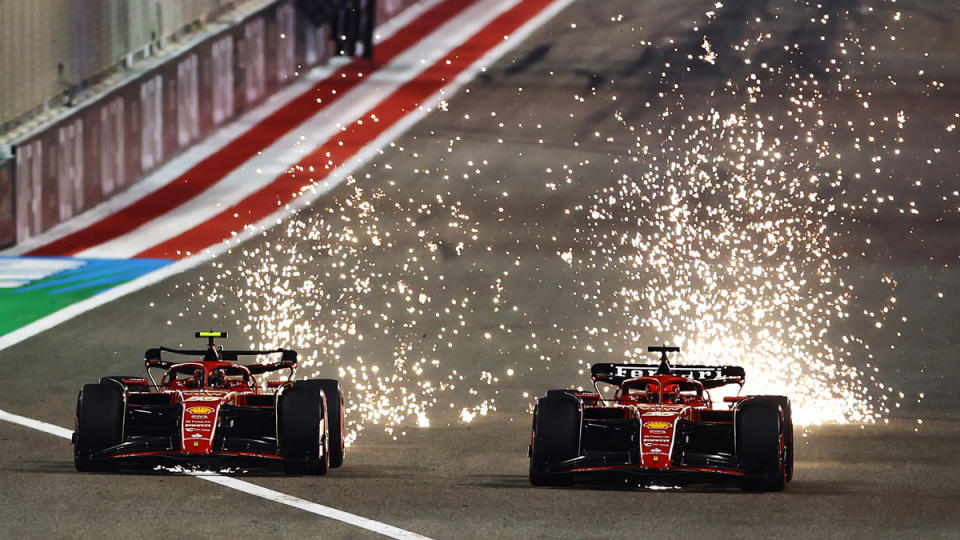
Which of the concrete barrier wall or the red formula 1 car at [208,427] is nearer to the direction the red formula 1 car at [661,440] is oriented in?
the red formula 1 car

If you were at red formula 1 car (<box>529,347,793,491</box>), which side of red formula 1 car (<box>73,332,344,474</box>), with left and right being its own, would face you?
left

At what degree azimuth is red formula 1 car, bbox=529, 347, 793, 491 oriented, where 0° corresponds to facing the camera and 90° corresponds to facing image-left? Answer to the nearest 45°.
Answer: approximately 0°

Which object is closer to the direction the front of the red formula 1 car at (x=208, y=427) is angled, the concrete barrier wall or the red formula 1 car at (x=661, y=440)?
the red formula 1 car

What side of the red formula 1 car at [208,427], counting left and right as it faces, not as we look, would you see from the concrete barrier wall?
back

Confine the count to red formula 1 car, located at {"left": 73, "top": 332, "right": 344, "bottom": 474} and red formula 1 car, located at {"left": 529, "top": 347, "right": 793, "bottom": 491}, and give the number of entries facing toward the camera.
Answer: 2

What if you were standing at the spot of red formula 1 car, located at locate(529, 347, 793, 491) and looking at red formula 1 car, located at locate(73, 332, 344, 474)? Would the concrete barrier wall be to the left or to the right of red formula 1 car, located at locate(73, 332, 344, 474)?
right

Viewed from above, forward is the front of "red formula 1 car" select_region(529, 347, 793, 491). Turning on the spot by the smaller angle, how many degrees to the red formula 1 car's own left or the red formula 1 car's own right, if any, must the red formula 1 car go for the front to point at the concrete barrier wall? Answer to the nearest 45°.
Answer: approximately 135° to the red formula 1 car's own right

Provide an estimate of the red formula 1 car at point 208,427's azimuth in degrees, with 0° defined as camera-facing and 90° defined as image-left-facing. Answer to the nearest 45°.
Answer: approximately 0°

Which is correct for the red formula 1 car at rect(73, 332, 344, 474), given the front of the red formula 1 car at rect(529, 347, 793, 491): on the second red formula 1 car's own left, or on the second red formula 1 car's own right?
on the second red formula 1 car's own right
